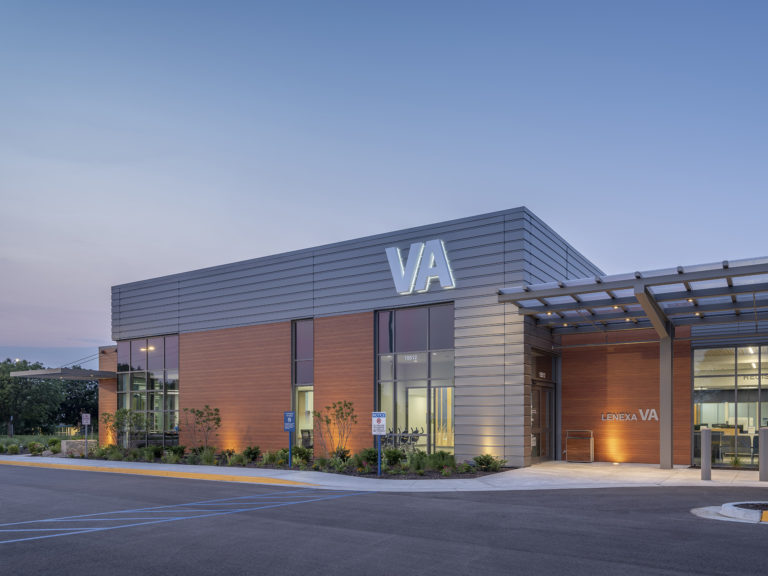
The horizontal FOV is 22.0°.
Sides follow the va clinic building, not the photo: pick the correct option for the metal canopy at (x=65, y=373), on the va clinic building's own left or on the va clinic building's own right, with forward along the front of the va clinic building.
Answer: on the va clinic building's own right

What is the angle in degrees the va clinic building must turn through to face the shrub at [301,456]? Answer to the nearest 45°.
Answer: approximately 45° to its right

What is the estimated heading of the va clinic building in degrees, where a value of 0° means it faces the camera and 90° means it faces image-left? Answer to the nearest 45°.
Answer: approximately 45°

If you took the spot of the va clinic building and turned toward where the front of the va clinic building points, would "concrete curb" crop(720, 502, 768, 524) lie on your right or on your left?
on your left

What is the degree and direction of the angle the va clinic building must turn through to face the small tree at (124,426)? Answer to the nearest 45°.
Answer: approximately 90° to its right
